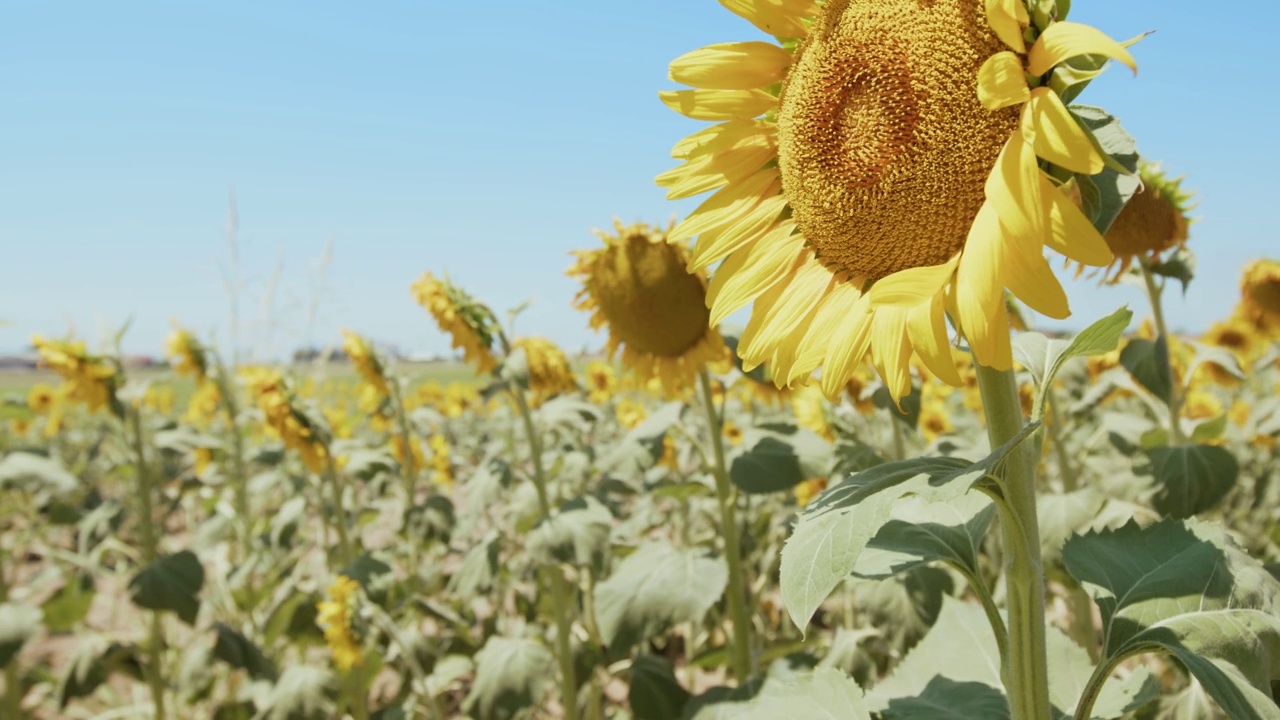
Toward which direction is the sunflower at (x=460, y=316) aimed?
to the viewer's left

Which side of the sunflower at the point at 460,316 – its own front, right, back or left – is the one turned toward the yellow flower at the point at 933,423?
back

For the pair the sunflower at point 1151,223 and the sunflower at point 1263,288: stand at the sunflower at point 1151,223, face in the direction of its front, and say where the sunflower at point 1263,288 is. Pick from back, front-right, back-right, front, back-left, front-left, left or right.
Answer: back

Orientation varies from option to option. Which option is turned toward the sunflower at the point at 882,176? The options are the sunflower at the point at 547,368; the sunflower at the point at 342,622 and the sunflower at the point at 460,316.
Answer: the sunflower at the point at 547,368

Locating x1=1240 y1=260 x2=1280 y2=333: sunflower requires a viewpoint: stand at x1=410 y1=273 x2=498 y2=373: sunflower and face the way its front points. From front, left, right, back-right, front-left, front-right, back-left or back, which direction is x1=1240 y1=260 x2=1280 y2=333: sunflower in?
back

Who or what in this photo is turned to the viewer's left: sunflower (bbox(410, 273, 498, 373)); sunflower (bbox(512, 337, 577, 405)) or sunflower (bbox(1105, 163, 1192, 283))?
sunflower (bbox(410, 273, 498, 373))

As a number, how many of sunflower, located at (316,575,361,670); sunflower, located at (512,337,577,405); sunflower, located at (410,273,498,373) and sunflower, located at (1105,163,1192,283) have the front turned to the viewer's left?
2

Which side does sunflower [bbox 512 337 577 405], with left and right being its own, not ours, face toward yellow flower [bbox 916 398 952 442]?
left

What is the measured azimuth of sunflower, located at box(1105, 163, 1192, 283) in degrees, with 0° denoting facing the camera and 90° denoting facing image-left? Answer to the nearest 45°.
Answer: approximately 0°

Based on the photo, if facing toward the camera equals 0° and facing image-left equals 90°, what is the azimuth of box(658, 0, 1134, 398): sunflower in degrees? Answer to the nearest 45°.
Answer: approximately 45°
